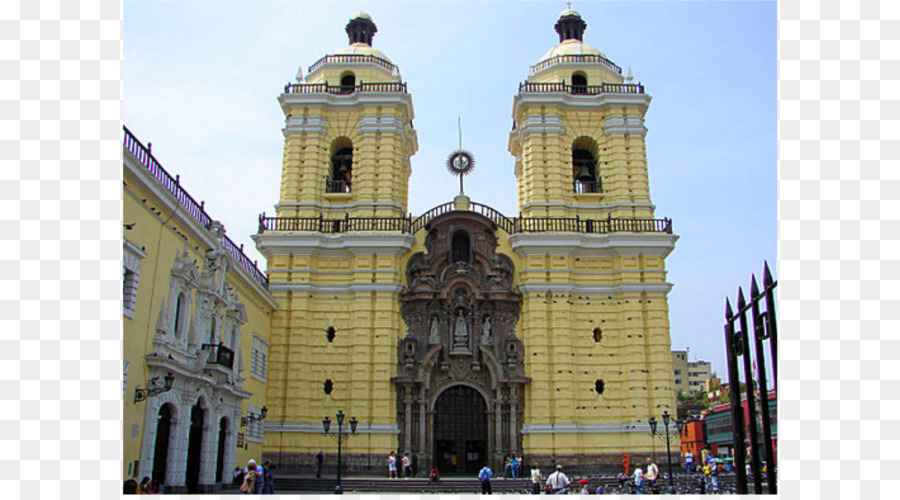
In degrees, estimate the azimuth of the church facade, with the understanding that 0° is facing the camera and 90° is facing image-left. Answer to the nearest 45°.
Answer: approximately 0°
